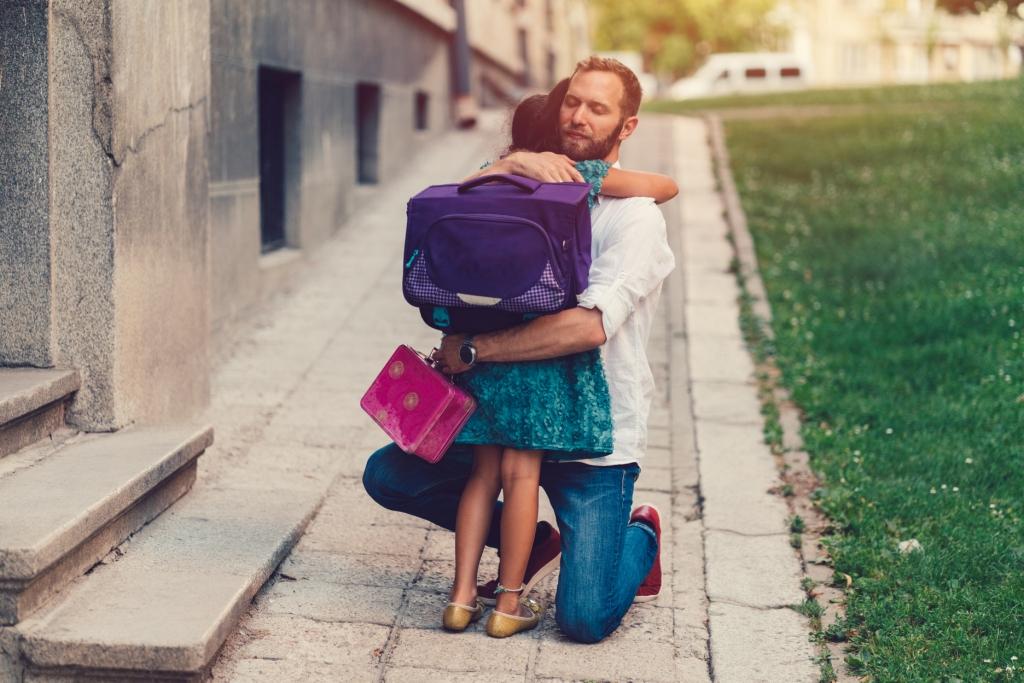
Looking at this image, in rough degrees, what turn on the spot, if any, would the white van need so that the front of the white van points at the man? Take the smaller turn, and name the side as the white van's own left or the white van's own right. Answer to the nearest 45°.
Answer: approximately 90° to the white van's own left

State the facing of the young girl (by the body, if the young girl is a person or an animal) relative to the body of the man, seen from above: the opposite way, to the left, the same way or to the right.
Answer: the opposite way

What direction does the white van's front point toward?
to the viewer's left

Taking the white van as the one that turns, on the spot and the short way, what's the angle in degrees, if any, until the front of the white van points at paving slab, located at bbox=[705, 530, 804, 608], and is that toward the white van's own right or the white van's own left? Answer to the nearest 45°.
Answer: approximately 90° to the white van's own left

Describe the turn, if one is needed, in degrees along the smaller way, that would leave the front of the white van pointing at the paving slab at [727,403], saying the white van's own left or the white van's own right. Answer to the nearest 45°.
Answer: approximately 90° to the white van's own left

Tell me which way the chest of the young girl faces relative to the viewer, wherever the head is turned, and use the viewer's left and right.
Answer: facing away from the viewer and to the right of the viewer

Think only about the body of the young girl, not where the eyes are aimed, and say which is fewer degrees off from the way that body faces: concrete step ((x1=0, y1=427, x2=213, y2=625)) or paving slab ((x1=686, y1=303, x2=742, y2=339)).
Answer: the paving slab

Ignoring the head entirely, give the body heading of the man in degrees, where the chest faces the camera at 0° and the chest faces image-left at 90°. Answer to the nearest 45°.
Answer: approximately 45°

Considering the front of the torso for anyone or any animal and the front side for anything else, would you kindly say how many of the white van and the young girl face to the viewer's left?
1
